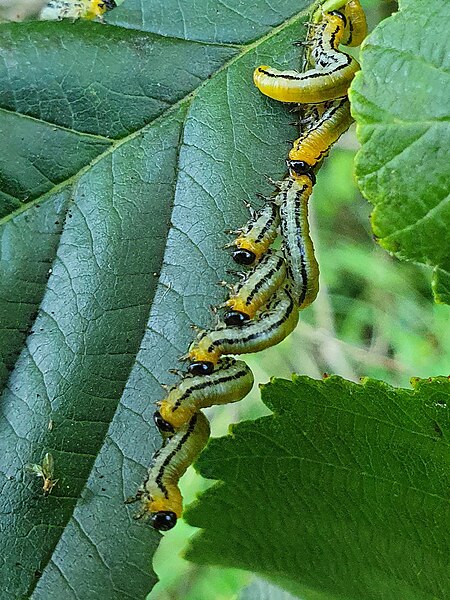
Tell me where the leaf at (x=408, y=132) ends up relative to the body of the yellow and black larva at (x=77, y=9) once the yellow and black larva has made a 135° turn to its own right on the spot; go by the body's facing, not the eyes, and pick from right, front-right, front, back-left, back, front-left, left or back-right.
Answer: left

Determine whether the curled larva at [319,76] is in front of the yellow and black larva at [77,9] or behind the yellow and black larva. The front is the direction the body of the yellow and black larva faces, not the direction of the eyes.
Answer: in front

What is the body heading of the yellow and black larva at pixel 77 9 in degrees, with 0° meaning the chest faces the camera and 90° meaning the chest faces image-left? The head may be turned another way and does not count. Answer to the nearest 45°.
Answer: approximately 270°

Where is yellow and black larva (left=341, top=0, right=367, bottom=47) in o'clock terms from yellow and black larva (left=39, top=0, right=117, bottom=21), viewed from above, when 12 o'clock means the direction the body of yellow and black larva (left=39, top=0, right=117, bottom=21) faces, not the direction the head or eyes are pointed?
yellow and black larva (left=341, top=0, right=367, bottom=47) is roughly at 1 o'clock from yellow and black larva (left=39, top=0, right=117, bottom=21).
